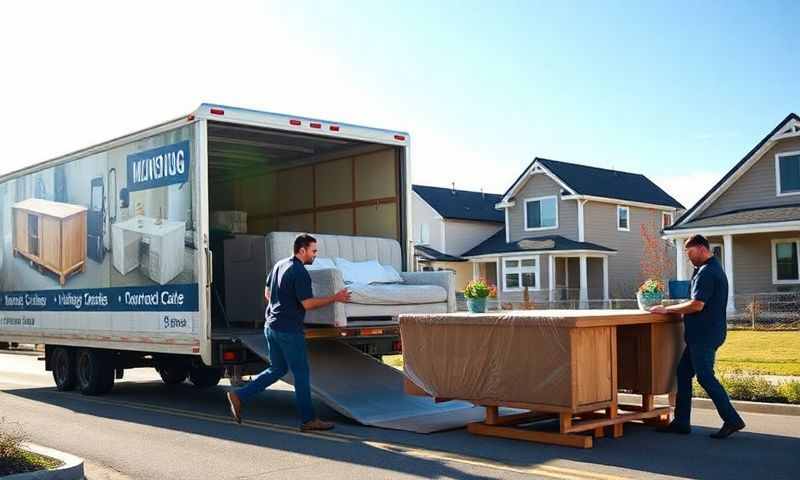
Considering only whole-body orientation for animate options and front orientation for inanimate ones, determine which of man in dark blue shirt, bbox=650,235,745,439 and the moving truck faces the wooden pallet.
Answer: the man in dark blue shirt

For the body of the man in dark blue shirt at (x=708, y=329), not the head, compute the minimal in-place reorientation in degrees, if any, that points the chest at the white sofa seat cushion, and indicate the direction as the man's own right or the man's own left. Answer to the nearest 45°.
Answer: approximately 45° to the man's own right

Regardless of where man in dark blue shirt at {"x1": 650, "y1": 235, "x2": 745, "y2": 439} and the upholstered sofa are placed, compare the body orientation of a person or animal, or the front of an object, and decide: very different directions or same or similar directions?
very different directions

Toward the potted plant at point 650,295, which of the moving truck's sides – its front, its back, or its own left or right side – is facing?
back

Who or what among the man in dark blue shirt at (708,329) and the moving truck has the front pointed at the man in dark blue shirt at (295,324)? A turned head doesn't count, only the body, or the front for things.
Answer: the man in dark blue shirt at (708,329)

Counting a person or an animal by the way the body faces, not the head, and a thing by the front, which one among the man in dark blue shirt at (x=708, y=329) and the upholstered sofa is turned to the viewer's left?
the man in dark blue shirt

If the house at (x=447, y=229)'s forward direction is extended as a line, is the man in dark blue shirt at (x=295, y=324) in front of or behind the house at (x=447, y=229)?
in front

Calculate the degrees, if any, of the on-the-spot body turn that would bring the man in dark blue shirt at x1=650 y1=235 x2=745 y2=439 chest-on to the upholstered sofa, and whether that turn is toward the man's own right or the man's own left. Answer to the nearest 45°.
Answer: approximately 45° to the man's own right

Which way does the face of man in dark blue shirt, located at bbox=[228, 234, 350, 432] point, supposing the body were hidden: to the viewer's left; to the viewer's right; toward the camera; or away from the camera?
to the viewer's right

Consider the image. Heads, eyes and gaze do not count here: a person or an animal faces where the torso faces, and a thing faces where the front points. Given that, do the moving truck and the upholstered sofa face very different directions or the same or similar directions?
very different directions

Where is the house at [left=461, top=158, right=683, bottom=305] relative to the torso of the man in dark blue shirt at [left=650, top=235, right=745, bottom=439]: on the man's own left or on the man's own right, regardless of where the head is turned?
on the man's own right

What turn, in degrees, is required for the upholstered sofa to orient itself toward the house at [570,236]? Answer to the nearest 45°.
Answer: approximately 135° to its left

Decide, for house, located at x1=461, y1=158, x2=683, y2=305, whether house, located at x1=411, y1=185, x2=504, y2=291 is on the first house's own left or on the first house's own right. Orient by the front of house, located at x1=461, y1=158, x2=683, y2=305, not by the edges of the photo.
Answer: on the first house's own right

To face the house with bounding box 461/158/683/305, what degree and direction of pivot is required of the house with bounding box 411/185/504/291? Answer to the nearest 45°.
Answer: approximately 90° to its left

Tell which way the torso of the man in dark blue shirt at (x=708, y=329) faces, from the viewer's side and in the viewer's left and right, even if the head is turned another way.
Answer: facing to the left of the viewer

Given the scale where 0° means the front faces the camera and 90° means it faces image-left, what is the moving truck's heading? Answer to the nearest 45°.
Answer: approximately 135°

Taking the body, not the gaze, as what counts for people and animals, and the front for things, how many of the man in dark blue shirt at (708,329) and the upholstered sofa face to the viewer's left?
1

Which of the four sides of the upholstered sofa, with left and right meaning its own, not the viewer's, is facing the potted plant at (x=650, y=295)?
front
